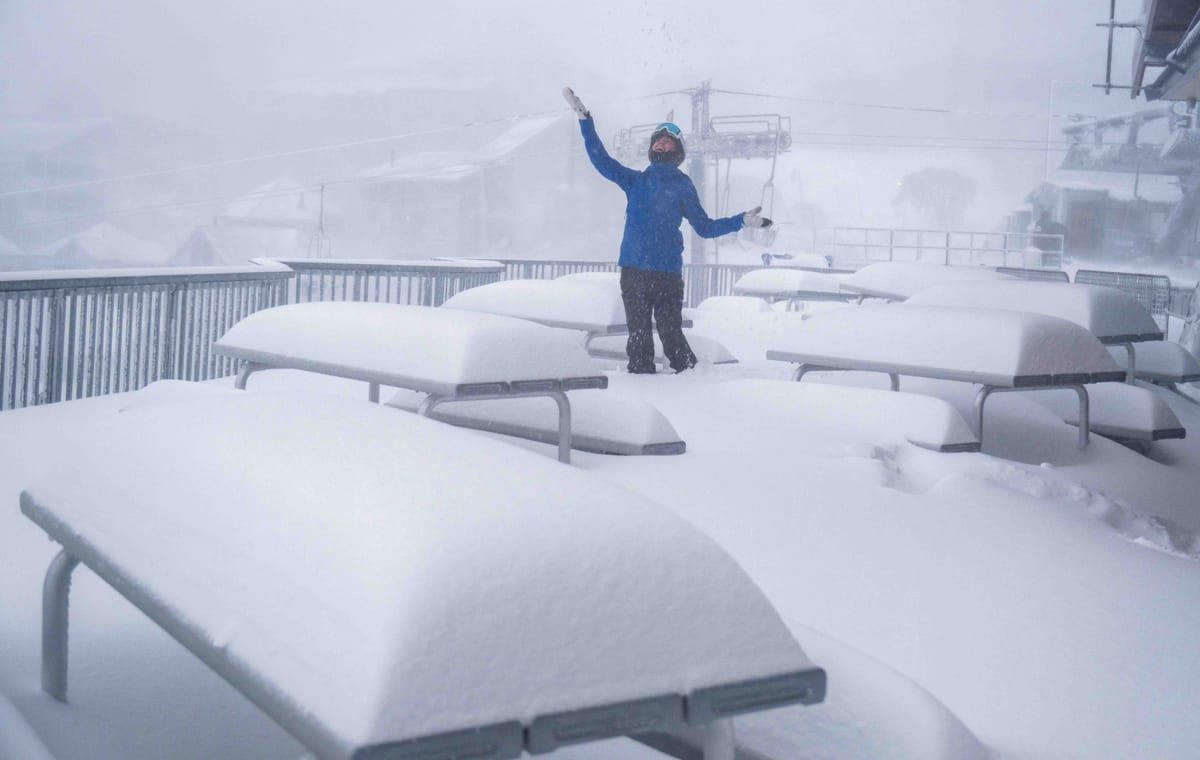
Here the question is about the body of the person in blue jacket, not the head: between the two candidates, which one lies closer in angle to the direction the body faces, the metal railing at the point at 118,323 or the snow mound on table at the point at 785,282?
the metal railing

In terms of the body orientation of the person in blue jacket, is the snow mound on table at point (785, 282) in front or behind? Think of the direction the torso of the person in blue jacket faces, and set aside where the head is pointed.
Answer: behind

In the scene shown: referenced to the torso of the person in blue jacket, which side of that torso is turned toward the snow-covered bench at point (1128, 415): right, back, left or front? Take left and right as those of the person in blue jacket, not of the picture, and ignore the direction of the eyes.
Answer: left

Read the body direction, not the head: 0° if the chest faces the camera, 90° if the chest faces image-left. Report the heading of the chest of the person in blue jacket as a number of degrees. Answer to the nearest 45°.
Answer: approximately 0°

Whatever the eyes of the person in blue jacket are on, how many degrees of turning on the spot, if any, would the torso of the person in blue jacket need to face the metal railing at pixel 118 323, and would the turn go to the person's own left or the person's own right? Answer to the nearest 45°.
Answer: approximately 90° to the person's own right

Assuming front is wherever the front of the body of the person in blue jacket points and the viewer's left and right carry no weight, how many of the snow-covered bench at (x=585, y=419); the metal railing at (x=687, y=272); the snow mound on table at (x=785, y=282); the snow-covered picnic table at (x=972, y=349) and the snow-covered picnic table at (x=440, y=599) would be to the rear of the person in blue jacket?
2

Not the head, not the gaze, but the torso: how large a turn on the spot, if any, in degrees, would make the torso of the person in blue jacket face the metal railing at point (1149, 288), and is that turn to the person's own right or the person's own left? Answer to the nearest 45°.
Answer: approximately 135° to the person's own left

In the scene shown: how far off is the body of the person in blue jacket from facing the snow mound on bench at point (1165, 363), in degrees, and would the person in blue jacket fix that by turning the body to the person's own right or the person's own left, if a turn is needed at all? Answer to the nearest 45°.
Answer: approximately 135° to the person's own left

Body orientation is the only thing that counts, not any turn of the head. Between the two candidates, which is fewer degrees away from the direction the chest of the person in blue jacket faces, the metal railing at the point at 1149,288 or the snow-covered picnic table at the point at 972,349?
the snow-covered picnic table

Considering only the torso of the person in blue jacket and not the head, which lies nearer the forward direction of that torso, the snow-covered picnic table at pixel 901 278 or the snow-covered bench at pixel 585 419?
the snow-covered bench

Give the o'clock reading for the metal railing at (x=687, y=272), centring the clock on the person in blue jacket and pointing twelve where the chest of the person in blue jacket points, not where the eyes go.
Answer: The metal railing is roughly at 6 o'clock from the person in blue jacket.

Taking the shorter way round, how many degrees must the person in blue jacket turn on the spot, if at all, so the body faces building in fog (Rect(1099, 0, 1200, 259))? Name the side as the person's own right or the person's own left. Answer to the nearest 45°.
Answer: approximately 135° to the person's own left
